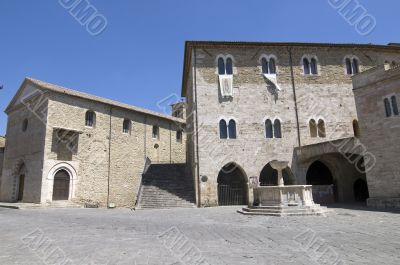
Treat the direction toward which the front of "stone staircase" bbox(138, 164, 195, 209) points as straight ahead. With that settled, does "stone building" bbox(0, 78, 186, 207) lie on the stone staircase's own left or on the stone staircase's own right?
on the stone staircase's own right

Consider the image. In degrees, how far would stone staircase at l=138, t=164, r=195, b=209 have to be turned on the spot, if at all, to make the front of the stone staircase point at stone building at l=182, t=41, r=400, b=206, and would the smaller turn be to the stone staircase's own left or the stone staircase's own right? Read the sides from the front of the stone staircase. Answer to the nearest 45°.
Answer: approximately 90° to the stone staircase's own left

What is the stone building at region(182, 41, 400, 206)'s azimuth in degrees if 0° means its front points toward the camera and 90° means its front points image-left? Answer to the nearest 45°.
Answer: approximately 0°

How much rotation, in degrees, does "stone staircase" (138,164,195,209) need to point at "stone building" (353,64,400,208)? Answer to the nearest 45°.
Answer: approximately 45° to its left

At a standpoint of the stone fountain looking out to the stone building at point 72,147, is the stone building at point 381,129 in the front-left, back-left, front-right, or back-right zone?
back-right

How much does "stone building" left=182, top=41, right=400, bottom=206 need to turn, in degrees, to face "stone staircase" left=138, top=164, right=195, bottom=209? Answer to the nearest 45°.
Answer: approximately 90° to its right

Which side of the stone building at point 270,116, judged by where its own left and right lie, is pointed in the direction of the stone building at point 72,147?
right

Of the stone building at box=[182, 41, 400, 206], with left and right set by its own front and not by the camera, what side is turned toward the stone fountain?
front

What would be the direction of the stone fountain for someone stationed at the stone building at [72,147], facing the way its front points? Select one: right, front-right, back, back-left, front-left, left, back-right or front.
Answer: left

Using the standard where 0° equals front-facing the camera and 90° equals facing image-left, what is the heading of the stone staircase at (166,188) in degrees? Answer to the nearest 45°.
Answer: approximately 0°

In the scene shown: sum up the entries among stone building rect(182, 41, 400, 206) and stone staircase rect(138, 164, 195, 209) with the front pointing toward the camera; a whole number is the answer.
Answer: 2

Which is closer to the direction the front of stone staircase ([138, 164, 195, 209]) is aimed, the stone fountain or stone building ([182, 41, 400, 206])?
the stone fountain
